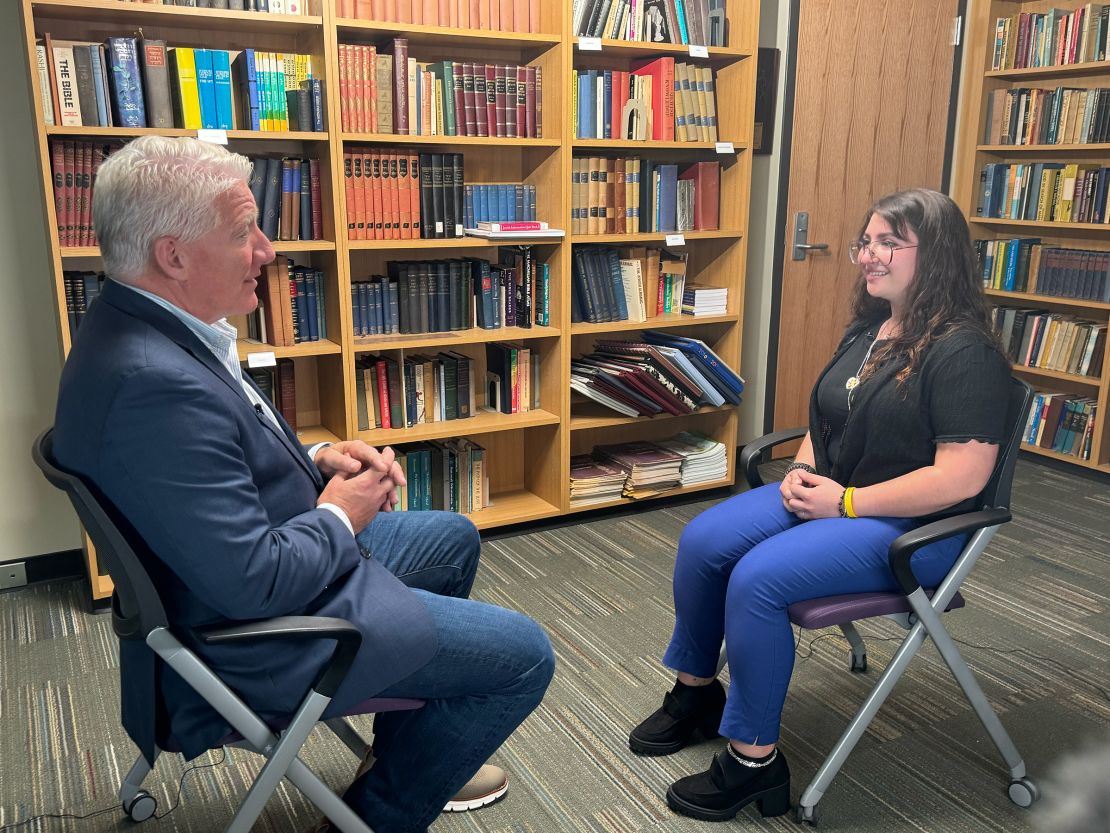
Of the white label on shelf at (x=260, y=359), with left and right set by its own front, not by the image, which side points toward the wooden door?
left

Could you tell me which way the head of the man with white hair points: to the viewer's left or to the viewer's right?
to the viewer's right

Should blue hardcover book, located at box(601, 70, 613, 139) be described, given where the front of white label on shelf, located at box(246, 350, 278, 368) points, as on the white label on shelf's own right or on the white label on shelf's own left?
on the white label on shelf's own left

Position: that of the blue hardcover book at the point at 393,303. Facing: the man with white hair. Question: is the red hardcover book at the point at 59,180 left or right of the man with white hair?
right

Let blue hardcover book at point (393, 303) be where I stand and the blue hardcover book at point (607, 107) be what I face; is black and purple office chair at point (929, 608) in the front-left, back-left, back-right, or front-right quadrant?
front-right

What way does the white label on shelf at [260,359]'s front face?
toward the camera

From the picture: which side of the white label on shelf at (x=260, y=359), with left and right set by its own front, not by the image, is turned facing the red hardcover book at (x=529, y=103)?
left

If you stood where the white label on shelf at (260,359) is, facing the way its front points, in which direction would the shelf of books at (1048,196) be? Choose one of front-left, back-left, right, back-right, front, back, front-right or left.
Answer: left
